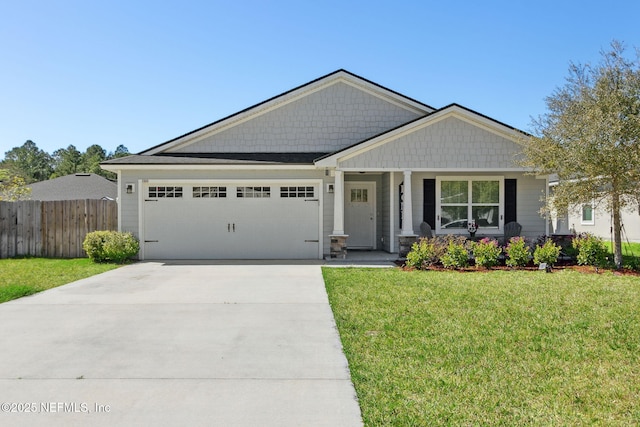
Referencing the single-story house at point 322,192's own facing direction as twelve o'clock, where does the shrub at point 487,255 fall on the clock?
The shrub is roughly at 10 o'clock from the single-story house.

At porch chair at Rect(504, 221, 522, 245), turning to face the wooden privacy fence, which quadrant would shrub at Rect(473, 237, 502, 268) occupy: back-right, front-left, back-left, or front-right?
front-left

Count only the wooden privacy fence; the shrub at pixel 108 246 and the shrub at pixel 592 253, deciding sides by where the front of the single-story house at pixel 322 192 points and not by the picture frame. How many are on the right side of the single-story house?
2

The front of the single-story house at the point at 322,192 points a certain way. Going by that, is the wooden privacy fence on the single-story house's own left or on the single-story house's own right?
on the single-story house's own right

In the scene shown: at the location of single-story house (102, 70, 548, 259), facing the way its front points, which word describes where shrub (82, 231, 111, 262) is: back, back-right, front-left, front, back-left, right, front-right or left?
right

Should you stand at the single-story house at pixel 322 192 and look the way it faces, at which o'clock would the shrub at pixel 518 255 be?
The shrub is roughly at 10 o'clock from the single-story house.

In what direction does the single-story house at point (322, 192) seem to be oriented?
toward the camera

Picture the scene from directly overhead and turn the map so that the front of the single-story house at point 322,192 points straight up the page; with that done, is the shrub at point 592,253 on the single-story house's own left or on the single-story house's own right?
on the single-story house's own left

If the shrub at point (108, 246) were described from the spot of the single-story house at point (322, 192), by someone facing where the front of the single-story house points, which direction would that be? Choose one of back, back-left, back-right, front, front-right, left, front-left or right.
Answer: right

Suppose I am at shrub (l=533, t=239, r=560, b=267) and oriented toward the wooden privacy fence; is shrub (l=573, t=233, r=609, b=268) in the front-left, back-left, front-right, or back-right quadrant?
back-right
